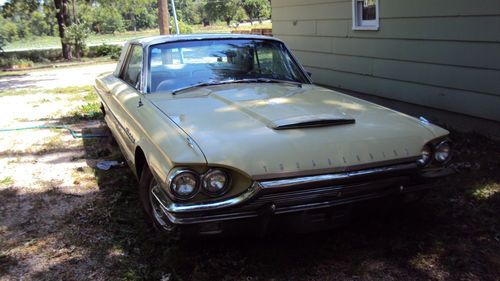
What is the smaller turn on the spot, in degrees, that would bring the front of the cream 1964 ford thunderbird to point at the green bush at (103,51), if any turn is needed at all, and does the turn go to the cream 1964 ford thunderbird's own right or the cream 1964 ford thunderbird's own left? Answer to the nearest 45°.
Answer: approximately 135° to the cream 1964 ford thunderbird's own left

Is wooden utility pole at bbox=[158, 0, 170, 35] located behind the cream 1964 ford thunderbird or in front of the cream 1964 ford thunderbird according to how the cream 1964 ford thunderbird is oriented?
behind

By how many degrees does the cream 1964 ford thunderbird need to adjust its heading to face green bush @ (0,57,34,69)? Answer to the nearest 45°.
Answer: approximately 180°

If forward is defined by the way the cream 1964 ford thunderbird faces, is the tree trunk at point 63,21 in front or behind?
behind

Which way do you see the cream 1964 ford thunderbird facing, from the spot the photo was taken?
facing the viewer and to the right of the viewer

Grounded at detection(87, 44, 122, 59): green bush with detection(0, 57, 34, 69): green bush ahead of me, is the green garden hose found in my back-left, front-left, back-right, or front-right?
front-left

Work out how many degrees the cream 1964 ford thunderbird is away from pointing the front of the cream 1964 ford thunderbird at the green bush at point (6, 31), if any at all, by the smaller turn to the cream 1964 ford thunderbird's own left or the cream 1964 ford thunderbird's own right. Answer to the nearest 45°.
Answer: approximately 180°
